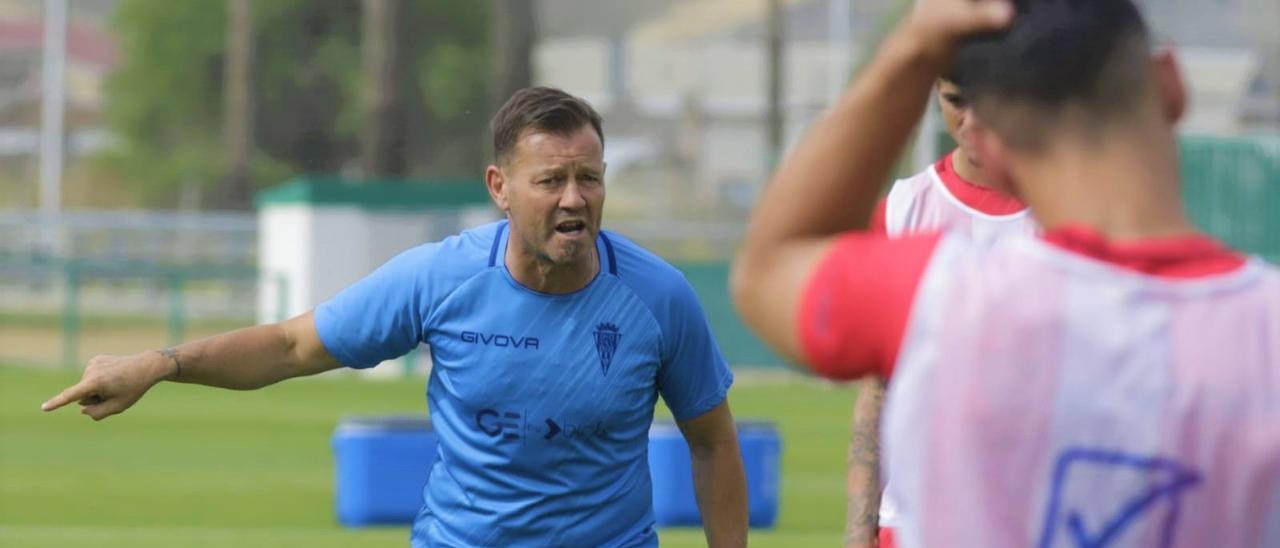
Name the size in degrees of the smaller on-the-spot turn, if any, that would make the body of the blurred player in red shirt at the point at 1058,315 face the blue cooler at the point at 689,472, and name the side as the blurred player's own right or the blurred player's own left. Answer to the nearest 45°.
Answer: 0° — they already face it

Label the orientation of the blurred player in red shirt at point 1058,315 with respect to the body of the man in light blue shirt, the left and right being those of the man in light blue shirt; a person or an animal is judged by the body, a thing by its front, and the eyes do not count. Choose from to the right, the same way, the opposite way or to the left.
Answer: the opposite way

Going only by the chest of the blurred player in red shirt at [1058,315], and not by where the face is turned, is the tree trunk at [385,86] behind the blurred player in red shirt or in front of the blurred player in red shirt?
in front

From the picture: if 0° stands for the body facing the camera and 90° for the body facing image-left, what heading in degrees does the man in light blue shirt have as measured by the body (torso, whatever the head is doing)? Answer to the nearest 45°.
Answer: approximately 0°

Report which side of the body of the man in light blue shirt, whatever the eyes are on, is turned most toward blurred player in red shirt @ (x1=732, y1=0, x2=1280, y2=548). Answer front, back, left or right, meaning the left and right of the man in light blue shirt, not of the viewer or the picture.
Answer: front

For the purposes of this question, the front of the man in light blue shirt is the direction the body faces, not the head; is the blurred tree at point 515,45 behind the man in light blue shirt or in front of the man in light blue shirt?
behind

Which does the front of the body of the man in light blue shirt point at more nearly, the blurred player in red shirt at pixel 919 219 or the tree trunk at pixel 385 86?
the blurred player in red shirt

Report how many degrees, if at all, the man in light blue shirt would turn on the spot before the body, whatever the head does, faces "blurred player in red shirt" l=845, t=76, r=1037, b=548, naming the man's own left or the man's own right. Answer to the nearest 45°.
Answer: approximately 90° to the man's own left

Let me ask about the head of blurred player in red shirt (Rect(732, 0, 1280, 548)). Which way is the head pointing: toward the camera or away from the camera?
away from the camera

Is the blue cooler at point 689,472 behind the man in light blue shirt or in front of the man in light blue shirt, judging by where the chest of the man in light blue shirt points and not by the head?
behind

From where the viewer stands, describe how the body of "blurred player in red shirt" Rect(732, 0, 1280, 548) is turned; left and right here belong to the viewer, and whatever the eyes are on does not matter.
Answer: facing away from the viewer

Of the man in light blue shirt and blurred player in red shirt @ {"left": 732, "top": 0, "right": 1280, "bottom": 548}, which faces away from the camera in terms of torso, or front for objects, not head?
the blurred player in red shirt

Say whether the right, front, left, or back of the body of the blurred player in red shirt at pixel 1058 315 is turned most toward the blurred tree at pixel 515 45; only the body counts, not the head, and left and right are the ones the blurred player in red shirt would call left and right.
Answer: front

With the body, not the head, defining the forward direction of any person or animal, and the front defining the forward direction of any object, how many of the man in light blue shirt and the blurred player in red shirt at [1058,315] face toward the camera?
1

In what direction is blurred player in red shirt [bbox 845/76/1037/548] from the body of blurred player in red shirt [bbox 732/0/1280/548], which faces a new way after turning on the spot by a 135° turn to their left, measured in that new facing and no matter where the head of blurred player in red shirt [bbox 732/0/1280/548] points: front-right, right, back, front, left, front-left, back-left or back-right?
back-right

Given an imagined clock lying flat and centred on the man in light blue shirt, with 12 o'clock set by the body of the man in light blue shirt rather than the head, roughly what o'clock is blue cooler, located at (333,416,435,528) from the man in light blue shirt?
The blue cooler is roughly at 6 o'clock from the man in light blue shirt.
